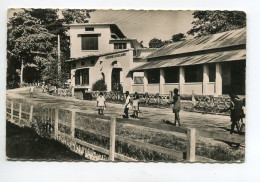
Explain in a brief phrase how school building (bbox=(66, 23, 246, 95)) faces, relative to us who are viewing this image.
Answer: facing the viewer and to the left of the viewer
